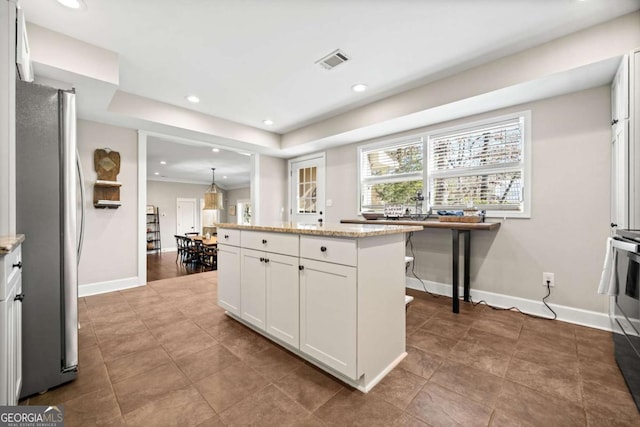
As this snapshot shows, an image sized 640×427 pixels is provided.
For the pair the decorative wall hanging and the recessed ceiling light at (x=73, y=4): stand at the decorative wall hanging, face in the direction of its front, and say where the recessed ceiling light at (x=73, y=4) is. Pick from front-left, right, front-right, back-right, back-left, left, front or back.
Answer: front-right

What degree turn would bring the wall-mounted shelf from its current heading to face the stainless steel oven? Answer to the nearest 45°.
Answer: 0° — it already faces it

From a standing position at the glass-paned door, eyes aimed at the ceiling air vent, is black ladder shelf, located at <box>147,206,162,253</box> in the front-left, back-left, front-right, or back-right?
back-right

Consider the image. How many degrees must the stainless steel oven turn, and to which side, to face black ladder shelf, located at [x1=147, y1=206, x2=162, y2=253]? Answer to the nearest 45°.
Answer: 0° — it already faces it

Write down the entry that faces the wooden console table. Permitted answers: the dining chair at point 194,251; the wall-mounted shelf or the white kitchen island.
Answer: the wall-mounted shelf

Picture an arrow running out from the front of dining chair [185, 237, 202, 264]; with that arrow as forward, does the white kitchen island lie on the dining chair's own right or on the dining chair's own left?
on the dining chair's own right

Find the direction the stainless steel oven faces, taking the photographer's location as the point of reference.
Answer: facing to the left of the viewer

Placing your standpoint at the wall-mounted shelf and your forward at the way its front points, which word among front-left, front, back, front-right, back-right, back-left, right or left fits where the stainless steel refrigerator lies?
front-right

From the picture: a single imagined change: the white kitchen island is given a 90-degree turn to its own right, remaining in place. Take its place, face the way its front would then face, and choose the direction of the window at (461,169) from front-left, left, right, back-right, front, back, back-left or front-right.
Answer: right
